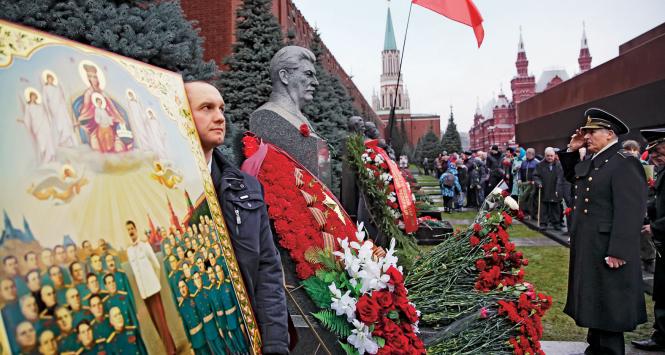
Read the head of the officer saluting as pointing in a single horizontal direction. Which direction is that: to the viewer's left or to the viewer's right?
to the viewer's left

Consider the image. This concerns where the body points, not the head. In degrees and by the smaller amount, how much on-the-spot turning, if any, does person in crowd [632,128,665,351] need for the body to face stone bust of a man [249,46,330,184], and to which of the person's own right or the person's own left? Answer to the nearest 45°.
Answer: approximately 45° to the person's own left

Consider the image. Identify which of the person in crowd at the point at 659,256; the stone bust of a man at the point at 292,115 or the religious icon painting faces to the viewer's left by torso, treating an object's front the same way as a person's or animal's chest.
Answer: the person in crowd

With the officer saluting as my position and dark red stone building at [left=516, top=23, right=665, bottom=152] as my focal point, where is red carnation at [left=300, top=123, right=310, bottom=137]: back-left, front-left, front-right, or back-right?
back-left

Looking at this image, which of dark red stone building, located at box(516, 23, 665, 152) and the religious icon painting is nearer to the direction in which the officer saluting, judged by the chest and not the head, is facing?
the religious icon painting

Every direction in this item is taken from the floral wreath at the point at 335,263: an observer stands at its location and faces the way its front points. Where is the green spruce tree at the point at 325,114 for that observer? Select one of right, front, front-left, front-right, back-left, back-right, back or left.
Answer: back-left

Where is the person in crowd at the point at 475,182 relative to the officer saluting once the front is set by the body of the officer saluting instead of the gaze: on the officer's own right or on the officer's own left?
on the officer's own right

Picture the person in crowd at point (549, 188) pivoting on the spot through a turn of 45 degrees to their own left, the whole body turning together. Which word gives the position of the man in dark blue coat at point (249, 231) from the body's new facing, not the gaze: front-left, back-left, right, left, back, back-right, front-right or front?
front-right

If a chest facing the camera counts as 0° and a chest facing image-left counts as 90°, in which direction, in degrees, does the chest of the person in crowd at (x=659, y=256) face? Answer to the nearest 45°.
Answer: approximately 90°

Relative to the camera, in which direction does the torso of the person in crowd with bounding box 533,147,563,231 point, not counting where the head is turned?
toward the camera

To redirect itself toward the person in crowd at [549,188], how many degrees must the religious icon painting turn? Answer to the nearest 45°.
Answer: approximately 90° to its left

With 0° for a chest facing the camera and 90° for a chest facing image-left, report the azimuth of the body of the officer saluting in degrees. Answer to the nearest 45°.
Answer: approximately 45°

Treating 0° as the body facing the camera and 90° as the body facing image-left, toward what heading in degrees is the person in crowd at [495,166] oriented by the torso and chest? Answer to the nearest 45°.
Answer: approximately 45°
